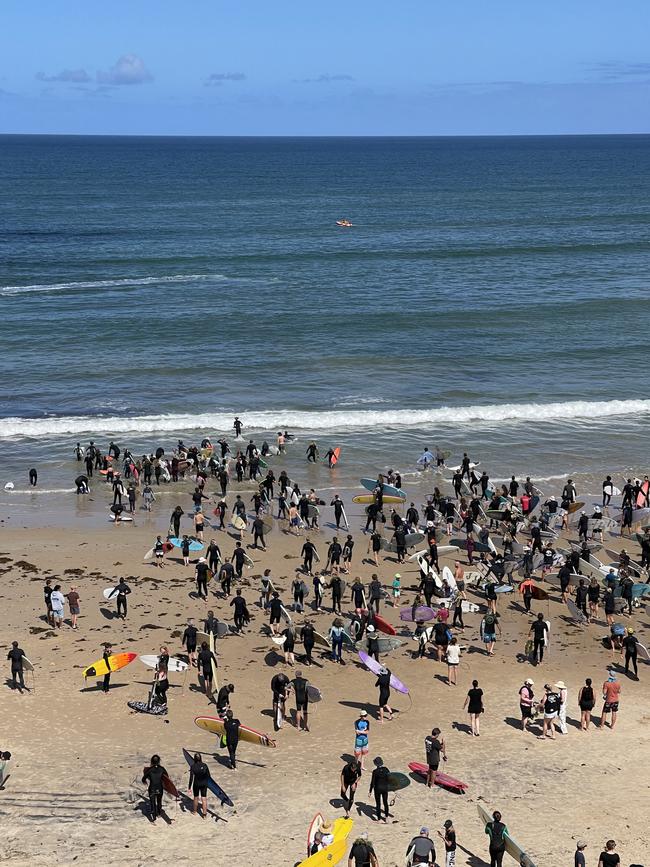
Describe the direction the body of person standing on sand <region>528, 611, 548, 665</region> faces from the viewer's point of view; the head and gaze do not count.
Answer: away from the camera

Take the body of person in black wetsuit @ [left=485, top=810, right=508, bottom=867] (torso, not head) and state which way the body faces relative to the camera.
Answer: away from the camera

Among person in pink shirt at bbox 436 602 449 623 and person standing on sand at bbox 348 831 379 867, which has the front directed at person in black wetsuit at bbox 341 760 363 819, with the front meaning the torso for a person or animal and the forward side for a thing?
the person standing on sand

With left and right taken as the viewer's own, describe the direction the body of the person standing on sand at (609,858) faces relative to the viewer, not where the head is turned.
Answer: facing away from the viewer

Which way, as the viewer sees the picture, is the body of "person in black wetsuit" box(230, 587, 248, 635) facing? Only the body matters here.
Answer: away from the camera

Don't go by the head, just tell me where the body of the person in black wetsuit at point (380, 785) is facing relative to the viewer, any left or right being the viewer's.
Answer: facing away from the viewer

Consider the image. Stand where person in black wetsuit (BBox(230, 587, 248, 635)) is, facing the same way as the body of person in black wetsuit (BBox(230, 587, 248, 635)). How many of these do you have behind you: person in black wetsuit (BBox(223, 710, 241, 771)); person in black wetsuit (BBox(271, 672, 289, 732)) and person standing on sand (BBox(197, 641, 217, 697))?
3

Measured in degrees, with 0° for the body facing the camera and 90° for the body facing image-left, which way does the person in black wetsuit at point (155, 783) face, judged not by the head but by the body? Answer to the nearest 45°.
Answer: approximately 180°

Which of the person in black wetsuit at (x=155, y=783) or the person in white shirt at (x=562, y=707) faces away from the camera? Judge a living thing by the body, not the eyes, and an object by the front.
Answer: the person in black wetsuit

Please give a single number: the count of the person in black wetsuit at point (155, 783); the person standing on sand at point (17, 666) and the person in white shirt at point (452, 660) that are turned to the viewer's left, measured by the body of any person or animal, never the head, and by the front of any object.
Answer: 0

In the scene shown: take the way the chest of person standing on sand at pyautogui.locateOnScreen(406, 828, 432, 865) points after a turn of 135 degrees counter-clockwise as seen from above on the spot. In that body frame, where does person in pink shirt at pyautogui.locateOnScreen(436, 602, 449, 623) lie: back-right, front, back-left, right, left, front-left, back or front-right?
back-right

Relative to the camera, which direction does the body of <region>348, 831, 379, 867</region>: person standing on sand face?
away from the camera

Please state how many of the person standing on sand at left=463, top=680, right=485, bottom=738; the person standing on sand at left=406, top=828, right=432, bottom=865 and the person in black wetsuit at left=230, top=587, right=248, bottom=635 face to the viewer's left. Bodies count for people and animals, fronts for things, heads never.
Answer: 0

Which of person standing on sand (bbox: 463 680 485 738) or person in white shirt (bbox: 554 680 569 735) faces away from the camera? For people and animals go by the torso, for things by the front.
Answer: the person standing on sand

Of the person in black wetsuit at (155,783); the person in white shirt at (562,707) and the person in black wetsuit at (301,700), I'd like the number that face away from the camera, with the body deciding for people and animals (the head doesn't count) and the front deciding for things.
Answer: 2

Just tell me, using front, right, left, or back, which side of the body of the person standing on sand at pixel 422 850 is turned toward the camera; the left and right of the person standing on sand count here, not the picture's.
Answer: back
